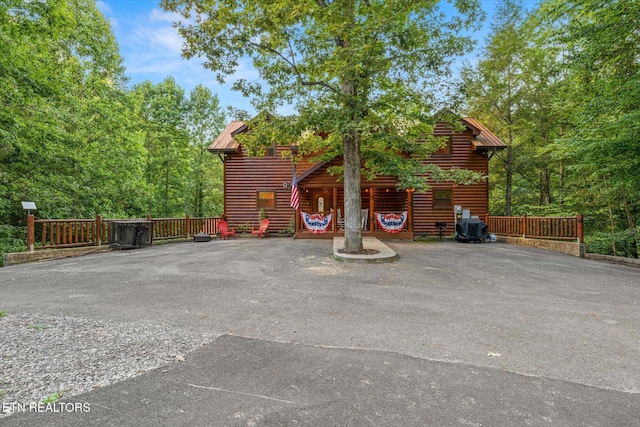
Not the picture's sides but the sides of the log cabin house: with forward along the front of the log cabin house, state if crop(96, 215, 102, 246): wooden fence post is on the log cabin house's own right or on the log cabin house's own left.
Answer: on the log cabin house's own right

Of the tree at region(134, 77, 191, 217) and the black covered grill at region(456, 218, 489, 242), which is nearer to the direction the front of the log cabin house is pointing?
the black covered grill

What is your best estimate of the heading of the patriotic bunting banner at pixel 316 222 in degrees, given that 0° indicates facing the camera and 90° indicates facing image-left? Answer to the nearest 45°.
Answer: approximately 0°

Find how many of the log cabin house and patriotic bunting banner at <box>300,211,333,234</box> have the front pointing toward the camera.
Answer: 2

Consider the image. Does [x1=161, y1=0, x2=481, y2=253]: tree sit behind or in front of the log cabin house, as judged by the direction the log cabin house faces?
in front

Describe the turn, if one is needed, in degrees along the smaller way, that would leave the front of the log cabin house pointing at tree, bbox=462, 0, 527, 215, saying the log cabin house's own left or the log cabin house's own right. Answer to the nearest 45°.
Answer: approximately 90° to the log cabin house's own left

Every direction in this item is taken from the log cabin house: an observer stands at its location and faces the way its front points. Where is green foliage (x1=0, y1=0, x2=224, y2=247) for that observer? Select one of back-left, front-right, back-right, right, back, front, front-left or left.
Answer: right

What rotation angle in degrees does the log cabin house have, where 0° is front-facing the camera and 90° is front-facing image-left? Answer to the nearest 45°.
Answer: approximately 0°

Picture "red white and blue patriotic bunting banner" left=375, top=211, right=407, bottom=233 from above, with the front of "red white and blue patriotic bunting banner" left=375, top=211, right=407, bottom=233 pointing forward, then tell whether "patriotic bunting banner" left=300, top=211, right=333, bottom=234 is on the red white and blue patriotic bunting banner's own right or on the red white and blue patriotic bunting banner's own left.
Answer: on the red white and blue patriotic bunting banner's own right
